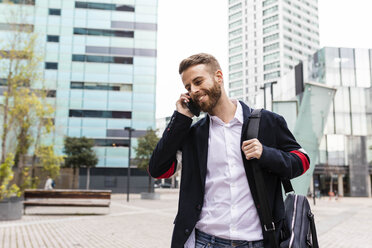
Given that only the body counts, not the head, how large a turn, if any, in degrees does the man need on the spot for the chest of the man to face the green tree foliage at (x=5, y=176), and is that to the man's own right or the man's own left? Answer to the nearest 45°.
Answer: approximately 135° to the man's own right

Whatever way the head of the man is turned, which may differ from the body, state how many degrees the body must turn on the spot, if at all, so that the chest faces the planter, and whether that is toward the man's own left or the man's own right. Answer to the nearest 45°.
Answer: approximately 135° to the man's own right

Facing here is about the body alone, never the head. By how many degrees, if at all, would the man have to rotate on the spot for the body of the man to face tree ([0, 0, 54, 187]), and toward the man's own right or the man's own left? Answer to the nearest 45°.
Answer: approximately 135° to the man's own right

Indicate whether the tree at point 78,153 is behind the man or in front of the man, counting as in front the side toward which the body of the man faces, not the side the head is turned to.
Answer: behind

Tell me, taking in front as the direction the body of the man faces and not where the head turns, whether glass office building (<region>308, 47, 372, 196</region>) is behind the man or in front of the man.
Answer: behind

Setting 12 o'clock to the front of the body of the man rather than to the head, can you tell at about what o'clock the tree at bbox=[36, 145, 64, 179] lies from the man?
The tree is roughly at 5 o'clock from the man.

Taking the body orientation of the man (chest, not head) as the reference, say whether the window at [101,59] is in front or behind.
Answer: behind

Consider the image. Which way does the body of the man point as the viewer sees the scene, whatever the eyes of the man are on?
toward the camera
